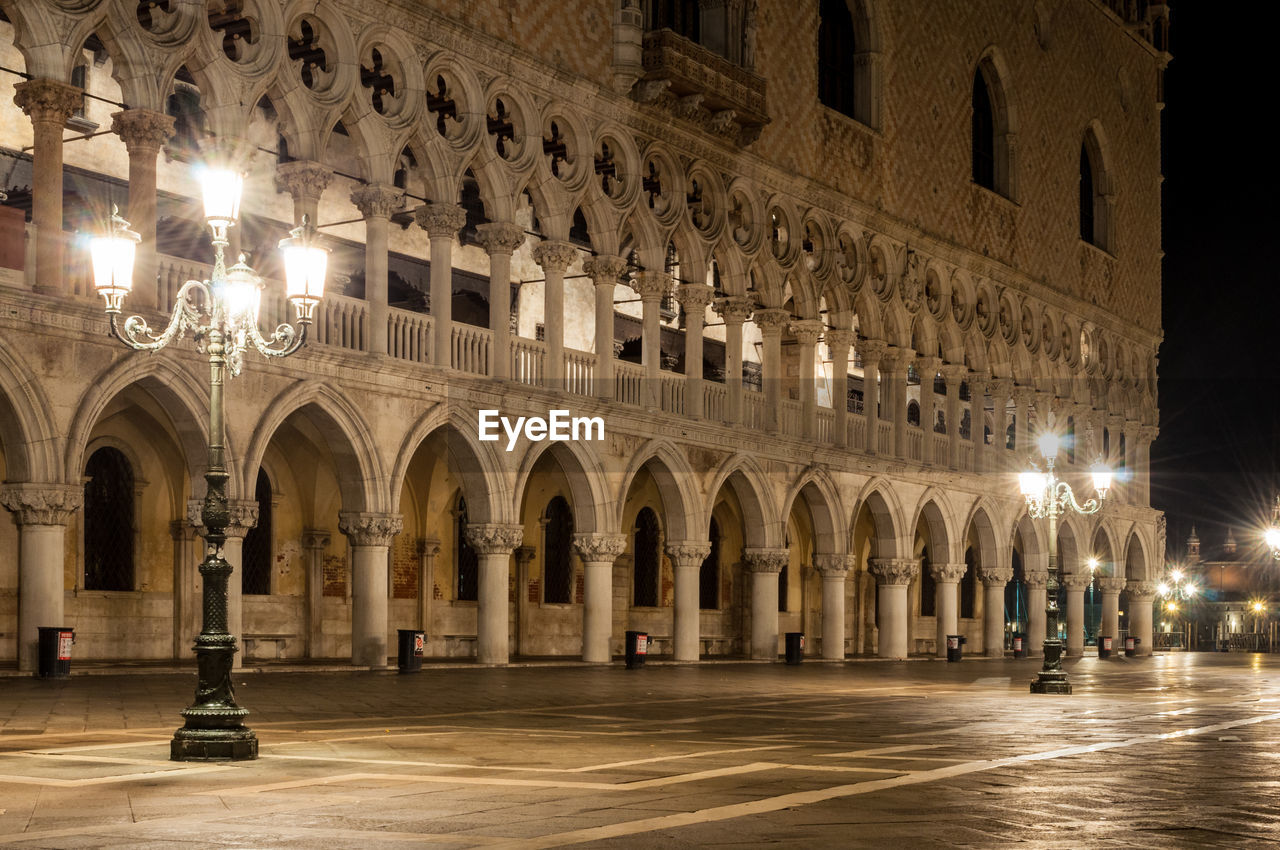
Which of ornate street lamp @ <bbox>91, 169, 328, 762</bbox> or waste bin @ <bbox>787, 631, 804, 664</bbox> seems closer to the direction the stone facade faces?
the ornate street lamp

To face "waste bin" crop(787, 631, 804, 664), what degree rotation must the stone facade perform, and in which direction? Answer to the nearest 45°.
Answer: approximately 90° to its left

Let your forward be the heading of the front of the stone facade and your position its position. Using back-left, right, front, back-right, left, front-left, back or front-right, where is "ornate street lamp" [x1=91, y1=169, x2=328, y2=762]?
front-right

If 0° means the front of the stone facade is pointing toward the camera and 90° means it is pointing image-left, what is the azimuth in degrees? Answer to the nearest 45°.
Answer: approximately 315°
